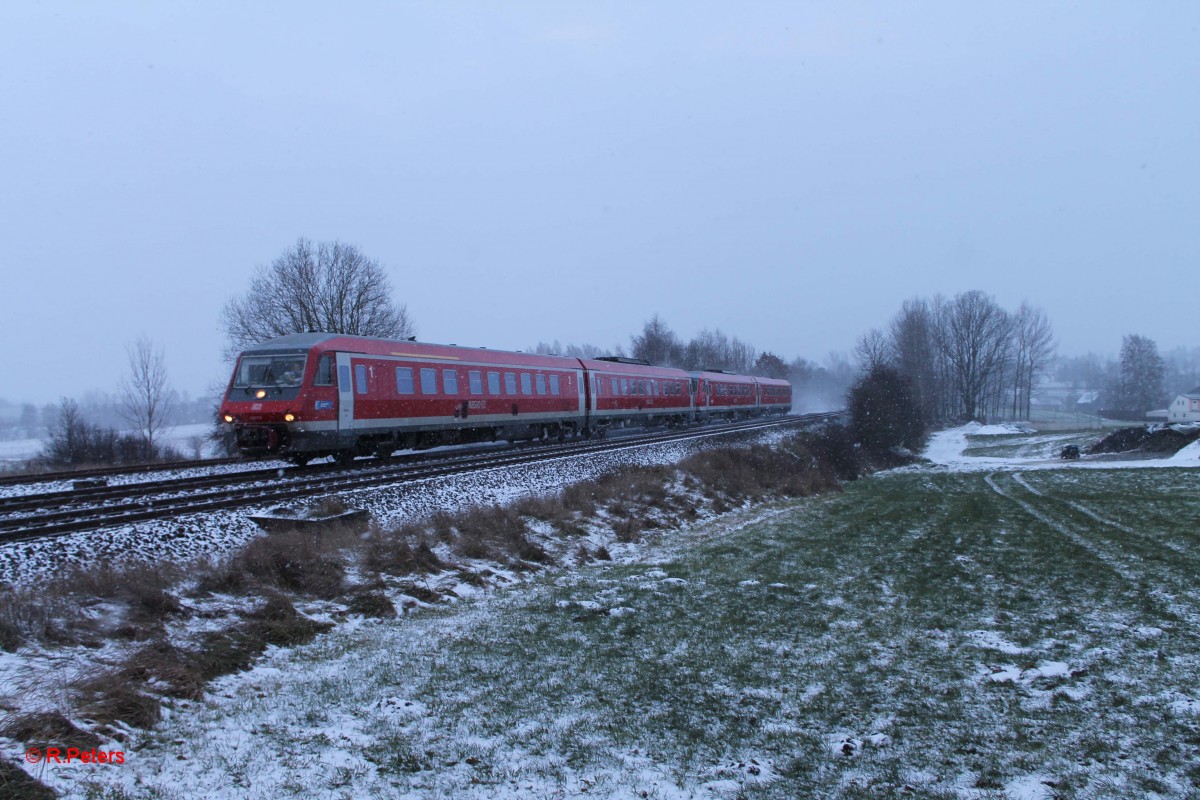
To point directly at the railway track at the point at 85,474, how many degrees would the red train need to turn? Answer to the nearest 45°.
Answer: approximately 45° to its right

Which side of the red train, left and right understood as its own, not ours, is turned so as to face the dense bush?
back

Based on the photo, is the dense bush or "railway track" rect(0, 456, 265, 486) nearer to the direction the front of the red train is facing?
the railway track

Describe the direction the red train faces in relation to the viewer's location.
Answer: facing the viewer and to the left of the viewer
